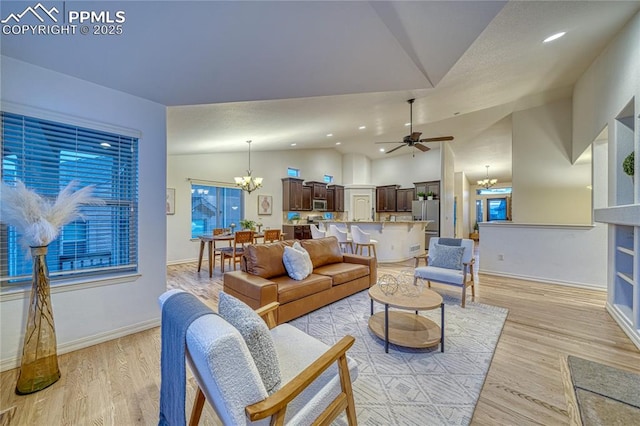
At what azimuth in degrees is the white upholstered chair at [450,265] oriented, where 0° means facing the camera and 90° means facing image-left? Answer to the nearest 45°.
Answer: approximately 45°

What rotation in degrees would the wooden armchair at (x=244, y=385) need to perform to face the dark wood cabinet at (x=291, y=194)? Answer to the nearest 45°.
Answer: approximately 45° to its left

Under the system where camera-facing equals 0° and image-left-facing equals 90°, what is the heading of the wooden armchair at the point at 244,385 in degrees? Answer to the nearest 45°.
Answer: approximately 225°

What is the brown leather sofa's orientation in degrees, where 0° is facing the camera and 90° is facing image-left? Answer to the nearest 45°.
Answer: approximately 315°

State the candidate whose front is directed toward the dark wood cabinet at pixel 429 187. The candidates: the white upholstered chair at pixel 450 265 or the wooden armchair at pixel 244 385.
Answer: the wooden armchair

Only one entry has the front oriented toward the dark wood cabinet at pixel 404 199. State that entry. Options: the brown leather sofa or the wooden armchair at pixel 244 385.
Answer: the wooden armchair

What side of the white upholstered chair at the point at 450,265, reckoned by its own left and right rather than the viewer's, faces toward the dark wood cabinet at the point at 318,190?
right

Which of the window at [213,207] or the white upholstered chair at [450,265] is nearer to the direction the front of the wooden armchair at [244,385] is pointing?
the white upholstered chair

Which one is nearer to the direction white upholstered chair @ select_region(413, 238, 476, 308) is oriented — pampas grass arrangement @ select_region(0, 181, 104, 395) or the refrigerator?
the pampas grass arrangement

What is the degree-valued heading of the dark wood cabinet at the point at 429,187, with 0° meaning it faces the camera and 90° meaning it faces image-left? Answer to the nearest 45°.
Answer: approximately 45°

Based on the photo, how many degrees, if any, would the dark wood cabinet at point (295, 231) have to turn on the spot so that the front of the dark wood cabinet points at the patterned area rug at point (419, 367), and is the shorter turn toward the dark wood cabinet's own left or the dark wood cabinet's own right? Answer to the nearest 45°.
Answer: approximately 45° to the dark wood cabinet's own right

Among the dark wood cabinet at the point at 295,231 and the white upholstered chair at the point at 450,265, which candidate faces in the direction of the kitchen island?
the dark wood cabinet

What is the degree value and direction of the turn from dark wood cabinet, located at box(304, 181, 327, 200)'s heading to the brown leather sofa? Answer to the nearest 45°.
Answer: approximately 45° to its right
